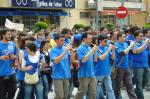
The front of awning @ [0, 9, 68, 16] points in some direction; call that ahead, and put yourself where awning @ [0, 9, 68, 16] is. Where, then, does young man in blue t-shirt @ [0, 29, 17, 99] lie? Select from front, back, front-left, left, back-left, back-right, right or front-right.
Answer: front

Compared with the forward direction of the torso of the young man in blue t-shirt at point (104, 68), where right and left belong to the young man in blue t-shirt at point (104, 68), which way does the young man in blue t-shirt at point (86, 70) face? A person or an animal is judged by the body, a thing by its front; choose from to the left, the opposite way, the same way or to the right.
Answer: the same way

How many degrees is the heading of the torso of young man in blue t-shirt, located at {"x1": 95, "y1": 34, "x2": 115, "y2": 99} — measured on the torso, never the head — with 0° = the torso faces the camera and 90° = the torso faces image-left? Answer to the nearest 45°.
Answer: approximately 315°

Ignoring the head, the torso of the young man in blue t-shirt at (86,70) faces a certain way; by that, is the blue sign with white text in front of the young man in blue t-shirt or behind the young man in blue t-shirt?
behind

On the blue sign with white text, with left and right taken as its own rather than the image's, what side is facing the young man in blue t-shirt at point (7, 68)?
front

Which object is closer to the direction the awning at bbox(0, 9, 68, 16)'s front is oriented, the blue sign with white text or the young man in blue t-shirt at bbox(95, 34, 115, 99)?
the young man in blue t-shirt

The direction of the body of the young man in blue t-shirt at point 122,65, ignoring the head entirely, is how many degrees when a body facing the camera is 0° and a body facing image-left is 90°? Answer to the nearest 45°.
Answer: approximately 315°

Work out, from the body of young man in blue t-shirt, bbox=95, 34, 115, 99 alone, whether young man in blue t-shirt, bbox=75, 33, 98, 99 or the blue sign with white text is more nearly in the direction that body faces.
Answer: the young man in blue t-shirt

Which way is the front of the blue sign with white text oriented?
toward the camera

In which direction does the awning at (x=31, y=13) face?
toward the camera

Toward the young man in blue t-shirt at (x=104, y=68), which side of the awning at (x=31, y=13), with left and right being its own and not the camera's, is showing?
front

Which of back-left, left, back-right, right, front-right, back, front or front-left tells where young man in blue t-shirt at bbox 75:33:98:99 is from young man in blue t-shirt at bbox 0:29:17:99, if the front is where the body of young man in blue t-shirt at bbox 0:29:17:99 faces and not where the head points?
front-left

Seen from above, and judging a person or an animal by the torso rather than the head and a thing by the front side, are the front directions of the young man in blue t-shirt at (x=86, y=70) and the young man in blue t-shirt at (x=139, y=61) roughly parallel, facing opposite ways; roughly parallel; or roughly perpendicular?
roughly parallel

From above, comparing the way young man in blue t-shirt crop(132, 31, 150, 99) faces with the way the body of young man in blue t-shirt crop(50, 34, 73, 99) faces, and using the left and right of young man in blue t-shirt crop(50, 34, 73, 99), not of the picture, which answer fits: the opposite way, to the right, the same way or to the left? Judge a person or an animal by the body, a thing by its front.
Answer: the same way

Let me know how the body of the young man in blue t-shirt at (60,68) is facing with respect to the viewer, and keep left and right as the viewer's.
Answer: facing the viewer and to the right of the viewer

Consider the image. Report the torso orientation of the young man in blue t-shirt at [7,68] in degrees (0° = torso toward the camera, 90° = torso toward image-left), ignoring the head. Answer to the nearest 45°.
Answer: approximately 315°
